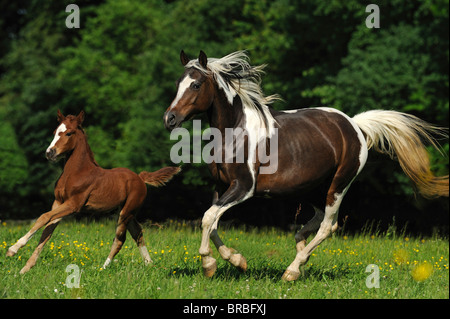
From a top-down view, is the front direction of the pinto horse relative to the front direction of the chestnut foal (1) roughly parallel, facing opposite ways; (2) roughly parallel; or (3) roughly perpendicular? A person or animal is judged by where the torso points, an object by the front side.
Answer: roughly parallel

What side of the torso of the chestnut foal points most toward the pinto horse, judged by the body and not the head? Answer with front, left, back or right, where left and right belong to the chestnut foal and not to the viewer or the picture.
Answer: back

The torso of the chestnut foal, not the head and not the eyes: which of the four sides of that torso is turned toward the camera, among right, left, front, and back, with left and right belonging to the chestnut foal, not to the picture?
left

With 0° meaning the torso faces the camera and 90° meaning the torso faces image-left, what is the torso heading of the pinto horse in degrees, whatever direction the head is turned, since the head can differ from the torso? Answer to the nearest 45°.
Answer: approximately 90°

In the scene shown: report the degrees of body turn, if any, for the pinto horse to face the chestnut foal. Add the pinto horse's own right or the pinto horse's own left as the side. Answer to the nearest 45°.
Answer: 0° — it already faces it

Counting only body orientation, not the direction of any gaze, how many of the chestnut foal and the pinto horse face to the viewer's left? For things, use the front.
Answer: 2
